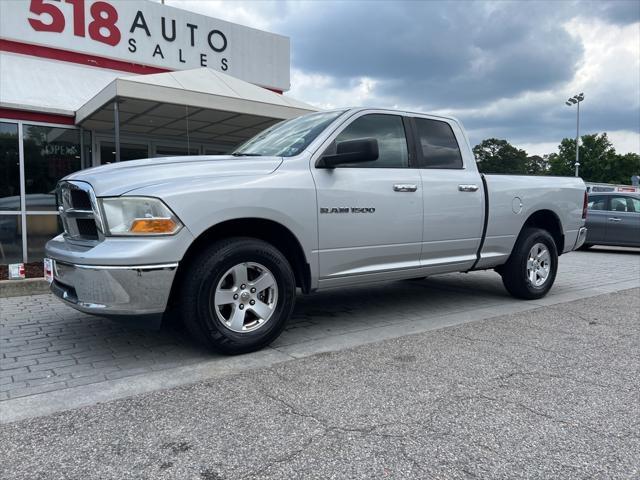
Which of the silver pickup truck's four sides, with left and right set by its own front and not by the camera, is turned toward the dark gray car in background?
back

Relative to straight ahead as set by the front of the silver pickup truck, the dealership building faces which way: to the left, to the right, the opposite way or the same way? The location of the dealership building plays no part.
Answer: to the left

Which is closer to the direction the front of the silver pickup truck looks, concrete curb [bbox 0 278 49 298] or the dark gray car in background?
the concrete curb

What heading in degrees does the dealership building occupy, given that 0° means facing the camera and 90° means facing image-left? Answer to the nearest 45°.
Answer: approximately 315°

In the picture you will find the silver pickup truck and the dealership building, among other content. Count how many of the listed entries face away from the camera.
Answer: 0

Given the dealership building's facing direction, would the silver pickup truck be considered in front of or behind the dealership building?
in front

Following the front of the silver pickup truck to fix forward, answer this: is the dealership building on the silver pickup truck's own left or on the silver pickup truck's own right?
on the silver pickup truck's own right

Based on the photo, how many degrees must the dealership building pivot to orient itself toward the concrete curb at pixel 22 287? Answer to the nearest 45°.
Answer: approximately 45° to its right
